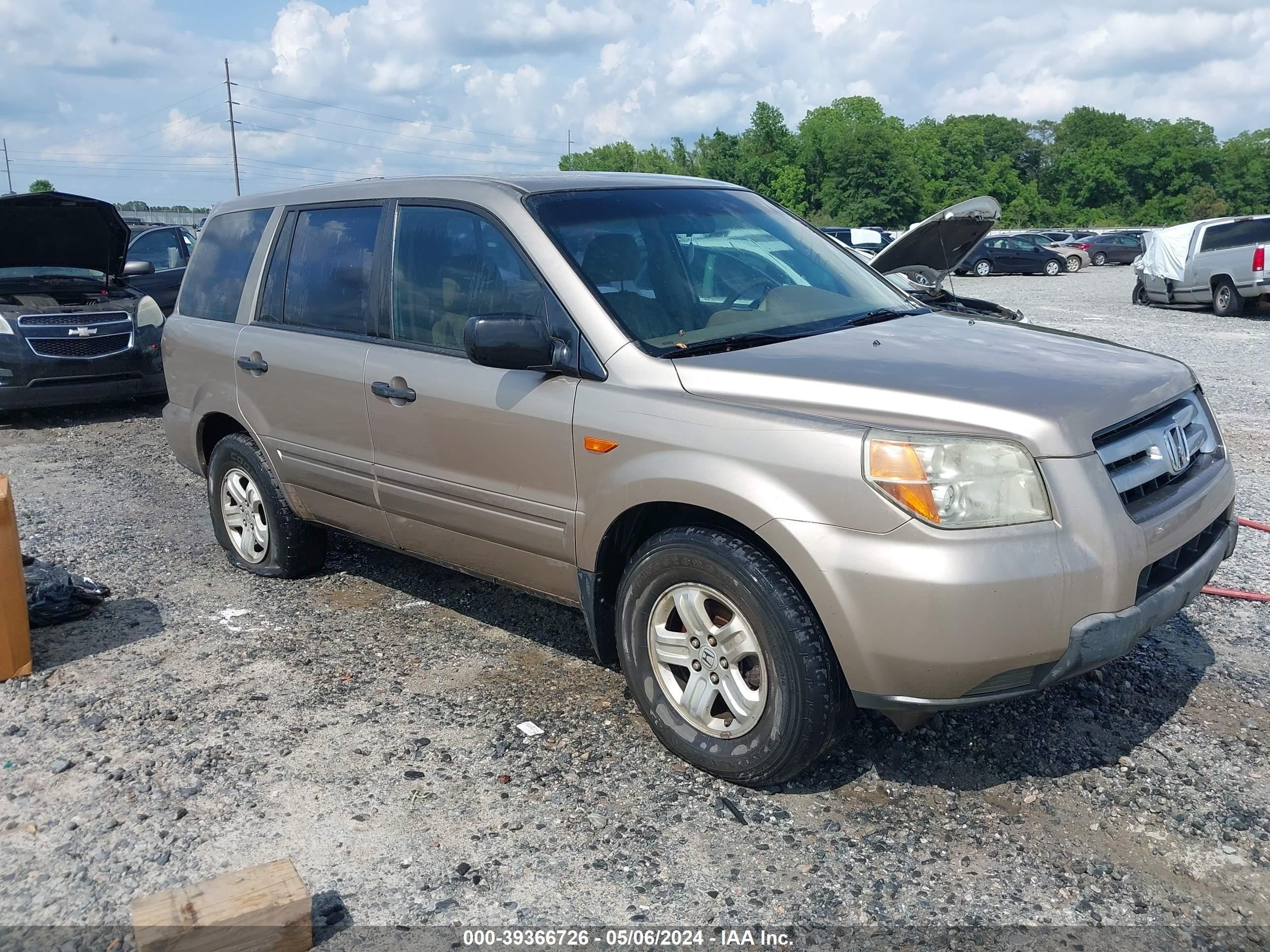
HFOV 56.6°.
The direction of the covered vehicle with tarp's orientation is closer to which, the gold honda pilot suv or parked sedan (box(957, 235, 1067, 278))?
the parked sedan

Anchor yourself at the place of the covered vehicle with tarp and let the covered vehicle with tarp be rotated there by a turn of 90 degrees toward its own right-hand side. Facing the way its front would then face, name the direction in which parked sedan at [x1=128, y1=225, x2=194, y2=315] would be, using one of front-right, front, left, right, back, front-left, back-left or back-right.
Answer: back

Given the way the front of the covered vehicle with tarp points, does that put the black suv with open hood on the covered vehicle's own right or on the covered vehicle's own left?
on the covered vehicle's own left

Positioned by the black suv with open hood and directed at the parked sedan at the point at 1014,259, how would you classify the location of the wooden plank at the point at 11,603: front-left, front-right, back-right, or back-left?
back-right

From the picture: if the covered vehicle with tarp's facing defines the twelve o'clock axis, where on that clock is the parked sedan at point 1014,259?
The parked sedan is roughly at 1 o'clock from the covered vehicle with tarp.

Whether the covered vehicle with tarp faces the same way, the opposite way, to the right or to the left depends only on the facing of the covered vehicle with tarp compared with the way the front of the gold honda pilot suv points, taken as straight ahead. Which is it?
the opposite way

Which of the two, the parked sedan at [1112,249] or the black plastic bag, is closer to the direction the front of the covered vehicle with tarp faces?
the parked sedan

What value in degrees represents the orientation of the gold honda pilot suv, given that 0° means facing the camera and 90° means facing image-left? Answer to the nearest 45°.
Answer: approximately 315°

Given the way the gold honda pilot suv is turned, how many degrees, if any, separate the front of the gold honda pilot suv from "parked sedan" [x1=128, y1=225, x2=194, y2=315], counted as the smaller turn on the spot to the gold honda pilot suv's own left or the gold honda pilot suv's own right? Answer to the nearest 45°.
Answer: approximately 180°

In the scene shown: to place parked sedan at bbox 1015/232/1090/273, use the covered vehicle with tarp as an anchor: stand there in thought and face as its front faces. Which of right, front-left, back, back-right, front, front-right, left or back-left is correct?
front-right
